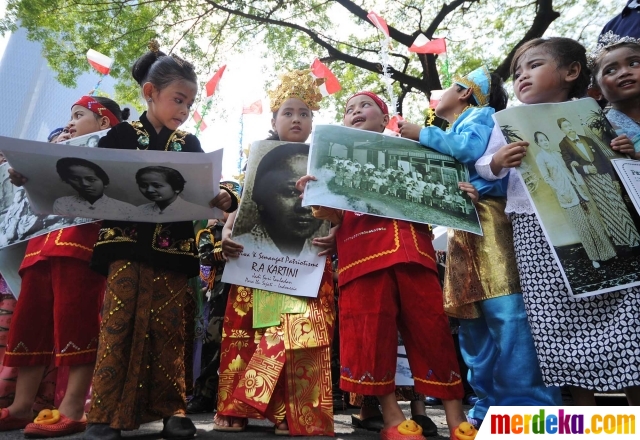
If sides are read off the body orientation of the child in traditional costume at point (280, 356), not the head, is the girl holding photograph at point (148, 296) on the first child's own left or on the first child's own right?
on the first child's own right

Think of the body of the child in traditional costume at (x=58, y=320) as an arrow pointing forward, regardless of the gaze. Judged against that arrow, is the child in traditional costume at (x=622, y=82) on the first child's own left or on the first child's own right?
on the first child's own left

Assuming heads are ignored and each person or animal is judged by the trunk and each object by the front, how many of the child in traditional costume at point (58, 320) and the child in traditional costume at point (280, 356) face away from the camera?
0

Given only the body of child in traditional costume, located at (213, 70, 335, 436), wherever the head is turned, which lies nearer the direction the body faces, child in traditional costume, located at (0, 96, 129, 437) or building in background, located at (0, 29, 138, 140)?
the child in traditional costume

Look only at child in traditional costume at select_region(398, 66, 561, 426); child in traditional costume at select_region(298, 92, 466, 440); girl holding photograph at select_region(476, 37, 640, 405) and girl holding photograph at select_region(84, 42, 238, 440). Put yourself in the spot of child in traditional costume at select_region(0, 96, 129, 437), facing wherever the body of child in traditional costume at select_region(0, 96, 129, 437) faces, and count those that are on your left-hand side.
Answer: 4

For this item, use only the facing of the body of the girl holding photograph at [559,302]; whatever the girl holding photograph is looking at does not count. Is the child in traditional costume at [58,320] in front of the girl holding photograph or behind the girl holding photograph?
in front

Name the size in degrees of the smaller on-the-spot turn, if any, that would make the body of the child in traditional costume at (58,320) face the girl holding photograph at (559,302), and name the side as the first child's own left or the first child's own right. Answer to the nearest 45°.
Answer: approximately 90° to the first child's own left

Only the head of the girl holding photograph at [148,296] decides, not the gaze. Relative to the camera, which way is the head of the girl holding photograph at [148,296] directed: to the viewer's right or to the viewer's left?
to the viewer's right

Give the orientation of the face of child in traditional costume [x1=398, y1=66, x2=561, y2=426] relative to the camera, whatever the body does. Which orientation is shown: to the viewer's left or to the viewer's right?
to the viewer's left

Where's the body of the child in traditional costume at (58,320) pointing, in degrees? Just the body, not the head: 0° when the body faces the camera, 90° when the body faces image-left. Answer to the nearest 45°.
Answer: approximately 45°

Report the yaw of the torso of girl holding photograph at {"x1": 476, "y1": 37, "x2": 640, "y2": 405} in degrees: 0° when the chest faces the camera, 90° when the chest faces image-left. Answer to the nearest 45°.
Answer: approximately 45°

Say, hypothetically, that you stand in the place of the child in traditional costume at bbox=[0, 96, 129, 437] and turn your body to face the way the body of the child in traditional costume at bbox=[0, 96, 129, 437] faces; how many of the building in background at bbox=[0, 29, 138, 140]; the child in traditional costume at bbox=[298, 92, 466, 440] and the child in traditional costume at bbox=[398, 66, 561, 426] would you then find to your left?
2

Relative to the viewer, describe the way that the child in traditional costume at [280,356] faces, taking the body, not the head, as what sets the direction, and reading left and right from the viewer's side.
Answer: facing the viewer
